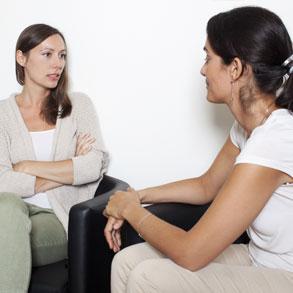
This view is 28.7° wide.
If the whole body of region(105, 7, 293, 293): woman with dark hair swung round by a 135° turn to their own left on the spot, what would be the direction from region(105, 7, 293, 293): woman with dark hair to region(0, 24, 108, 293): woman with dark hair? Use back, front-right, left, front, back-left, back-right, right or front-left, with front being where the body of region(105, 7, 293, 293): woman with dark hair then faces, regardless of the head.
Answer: back

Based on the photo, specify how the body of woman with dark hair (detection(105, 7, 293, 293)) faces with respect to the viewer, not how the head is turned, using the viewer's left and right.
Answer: facing to the left of the viewer

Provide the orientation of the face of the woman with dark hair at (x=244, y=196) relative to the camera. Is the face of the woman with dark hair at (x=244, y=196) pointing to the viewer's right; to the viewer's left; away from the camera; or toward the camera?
to the viewer's left
